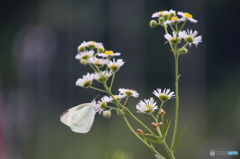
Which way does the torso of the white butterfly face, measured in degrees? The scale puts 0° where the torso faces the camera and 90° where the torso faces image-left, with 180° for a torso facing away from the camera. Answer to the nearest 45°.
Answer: approximately 270°
